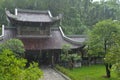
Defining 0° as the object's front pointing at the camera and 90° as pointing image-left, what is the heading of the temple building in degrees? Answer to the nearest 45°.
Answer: approximately 0°

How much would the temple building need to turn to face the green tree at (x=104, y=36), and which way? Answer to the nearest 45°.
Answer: approximately 45° to its left
